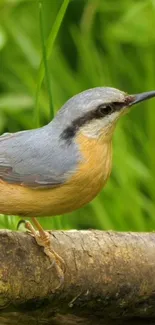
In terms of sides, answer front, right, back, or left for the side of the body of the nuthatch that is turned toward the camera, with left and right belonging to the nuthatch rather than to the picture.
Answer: right
